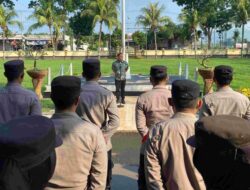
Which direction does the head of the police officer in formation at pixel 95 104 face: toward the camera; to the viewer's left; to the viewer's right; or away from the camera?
away from the camera

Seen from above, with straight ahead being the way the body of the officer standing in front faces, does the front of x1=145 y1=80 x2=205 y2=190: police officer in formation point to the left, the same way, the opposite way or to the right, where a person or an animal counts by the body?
the opposite way

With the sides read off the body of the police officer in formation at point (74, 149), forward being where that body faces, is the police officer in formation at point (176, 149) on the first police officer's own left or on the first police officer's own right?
on the first police officer's own right

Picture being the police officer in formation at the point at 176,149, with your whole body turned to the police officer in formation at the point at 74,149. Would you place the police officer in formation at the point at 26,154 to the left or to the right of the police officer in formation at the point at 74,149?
left

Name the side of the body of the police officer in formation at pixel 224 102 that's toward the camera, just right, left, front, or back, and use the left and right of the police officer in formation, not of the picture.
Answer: back

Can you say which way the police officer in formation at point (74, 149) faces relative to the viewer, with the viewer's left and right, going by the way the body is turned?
facing away from the viewer

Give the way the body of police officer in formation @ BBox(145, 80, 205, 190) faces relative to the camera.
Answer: away from the camera

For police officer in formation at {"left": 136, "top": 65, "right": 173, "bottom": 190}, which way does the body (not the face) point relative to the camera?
away from the camera

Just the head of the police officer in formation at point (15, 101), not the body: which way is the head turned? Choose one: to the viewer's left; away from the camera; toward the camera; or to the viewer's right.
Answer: away from the camera

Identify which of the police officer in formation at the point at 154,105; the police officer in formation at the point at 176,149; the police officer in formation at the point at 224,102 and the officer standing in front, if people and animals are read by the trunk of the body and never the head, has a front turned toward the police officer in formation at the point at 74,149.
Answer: the officer standing in front

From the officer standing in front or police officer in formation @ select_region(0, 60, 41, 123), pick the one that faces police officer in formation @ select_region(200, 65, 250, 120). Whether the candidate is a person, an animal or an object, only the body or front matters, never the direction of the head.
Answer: the officer standing in front

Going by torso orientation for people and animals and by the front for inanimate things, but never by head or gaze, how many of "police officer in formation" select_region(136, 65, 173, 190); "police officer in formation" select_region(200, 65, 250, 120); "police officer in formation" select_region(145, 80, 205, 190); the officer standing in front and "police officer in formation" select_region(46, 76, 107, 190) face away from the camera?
4
